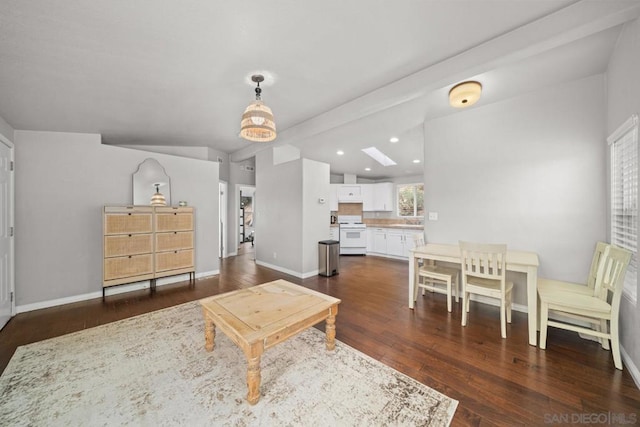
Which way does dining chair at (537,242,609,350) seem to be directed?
to the viewer's left

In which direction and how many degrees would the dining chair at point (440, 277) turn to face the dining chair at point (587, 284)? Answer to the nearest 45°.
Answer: approximately 45° to its left

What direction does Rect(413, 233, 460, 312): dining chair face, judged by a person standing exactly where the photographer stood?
facing the viewer and to the right of the viewer

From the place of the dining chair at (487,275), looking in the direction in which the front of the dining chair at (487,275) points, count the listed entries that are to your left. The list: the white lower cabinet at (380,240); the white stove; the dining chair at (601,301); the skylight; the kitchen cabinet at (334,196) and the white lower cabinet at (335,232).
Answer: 5

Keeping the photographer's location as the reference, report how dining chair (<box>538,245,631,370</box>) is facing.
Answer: facing to the left of the viewer

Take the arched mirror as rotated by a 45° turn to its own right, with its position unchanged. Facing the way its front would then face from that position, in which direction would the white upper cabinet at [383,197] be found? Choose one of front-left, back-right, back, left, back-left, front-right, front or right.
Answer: back-left

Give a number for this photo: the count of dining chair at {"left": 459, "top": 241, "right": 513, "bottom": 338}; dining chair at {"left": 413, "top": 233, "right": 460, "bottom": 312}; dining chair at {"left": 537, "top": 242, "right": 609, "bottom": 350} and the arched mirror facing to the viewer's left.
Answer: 1

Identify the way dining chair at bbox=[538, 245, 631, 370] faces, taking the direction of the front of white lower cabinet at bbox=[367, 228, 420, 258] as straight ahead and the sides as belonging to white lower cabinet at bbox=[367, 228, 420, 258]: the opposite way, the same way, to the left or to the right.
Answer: to the right

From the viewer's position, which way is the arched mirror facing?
facing the viewer

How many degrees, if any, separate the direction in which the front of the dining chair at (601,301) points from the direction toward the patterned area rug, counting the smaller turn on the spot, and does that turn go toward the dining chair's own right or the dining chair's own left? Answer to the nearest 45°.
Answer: approximately 45° to the dining chair's own left

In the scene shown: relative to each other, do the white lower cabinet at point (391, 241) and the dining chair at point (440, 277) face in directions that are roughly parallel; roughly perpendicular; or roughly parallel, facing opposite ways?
roughly perpendicular

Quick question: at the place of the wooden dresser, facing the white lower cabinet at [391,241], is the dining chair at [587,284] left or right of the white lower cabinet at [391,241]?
right

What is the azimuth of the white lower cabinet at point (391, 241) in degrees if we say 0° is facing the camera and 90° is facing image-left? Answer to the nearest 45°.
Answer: approximately 45°
